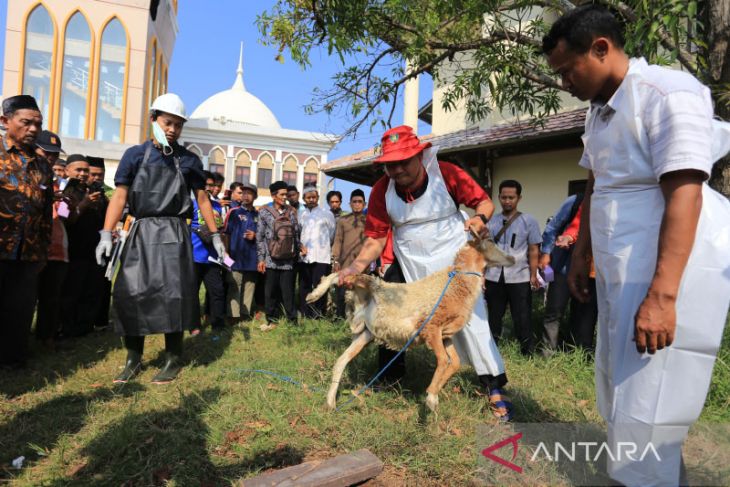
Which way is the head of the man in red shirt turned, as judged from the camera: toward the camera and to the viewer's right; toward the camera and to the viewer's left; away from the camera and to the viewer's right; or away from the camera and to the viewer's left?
toward the camera and to the viewer's left

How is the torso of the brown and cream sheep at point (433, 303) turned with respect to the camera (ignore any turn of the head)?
to the viewer's right

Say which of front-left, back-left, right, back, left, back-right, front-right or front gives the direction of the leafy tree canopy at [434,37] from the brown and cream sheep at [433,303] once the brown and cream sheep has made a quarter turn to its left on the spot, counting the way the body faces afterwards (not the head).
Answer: front

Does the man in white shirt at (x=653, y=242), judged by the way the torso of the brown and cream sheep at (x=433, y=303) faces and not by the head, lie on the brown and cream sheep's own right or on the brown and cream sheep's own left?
on the brown and cream sheep's own right

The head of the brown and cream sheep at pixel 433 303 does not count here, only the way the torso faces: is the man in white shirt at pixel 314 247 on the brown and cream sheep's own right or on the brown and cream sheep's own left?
on the brown and cream sheep's own left

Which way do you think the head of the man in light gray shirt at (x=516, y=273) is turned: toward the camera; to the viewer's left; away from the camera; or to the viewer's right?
toward the camera

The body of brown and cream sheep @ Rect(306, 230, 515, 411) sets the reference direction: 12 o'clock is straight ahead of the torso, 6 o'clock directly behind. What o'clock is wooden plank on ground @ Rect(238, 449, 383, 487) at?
The wooden plank on ground is roughly at 4 o'clock from the brown and cream sheep.

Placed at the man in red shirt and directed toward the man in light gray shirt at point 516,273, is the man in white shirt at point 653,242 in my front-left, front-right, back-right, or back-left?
back-right

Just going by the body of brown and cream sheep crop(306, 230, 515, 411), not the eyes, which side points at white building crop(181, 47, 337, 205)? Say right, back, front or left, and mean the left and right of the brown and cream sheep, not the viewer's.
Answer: left
